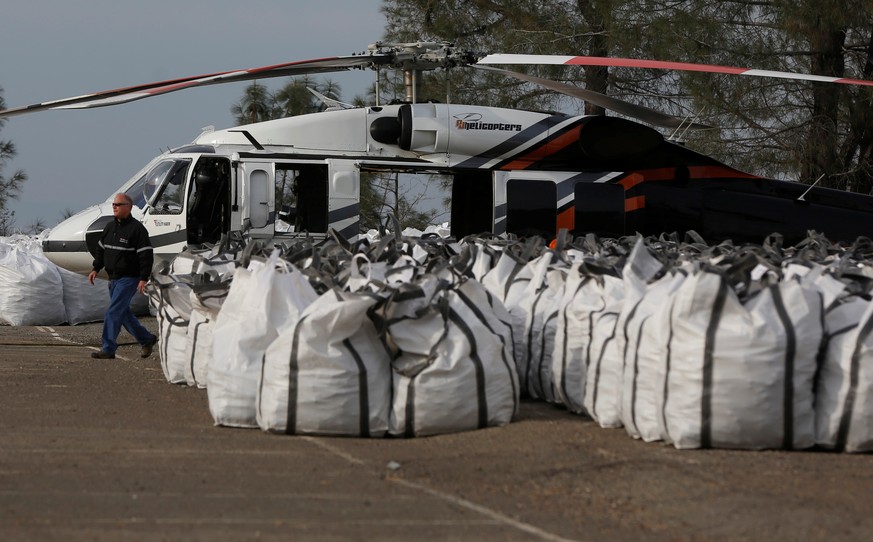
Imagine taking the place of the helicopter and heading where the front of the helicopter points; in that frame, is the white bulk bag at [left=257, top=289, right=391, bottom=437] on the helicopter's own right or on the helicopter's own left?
on the helicopter's own left

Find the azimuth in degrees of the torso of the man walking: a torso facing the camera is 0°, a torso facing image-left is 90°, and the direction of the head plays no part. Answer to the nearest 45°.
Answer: approximately 45°

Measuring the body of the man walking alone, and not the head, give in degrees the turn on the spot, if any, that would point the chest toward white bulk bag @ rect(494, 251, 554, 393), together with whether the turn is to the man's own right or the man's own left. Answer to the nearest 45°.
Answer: approximately 90° to the man's own left

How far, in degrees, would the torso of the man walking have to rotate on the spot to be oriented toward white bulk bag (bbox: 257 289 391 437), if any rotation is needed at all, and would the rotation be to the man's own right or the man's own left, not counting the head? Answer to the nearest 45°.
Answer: approximately 45° to the man's own left

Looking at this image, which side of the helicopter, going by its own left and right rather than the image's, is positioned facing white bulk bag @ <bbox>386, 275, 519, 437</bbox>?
left

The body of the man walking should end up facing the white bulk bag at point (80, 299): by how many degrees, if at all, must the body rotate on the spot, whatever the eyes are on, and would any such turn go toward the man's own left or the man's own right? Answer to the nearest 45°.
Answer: approximately 135° to the man's own right

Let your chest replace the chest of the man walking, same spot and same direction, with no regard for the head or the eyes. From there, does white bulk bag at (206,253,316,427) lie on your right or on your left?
on your left

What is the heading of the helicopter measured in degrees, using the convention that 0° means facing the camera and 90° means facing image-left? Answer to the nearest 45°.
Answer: approximately 90°

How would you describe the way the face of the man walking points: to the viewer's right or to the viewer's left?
to the viewer's left

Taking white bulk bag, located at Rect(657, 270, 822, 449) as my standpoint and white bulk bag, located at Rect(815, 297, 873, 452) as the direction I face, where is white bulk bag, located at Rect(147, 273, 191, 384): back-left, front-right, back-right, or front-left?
back-left

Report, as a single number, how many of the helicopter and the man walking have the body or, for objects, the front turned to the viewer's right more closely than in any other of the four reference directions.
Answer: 0

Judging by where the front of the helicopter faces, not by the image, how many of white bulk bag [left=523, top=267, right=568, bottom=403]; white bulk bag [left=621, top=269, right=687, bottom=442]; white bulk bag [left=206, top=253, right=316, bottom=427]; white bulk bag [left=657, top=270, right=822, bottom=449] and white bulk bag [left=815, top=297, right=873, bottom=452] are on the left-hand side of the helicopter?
5

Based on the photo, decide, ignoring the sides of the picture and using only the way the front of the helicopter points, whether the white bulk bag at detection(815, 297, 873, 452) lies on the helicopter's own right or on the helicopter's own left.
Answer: on the helicopter's own left

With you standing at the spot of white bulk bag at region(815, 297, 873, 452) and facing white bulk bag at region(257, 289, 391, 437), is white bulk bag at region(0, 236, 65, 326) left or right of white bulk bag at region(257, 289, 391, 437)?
right

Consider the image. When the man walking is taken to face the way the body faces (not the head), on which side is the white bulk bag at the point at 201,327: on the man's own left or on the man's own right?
on the man's own left
